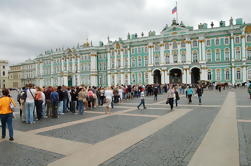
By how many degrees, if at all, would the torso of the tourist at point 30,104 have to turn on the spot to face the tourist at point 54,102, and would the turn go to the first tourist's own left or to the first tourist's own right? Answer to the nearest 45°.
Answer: approximately 45° to the first tourist's own right

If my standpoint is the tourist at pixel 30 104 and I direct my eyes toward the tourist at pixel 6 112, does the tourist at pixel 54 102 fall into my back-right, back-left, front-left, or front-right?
back-left

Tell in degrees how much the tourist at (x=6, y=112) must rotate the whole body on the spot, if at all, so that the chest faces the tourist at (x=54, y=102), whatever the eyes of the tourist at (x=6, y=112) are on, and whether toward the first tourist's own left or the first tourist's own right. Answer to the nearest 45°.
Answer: approximately 45° to the first tourist's own right

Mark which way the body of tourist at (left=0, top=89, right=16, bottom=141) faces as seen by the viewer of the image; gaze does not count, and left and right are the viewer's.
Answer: facing away from the viewer

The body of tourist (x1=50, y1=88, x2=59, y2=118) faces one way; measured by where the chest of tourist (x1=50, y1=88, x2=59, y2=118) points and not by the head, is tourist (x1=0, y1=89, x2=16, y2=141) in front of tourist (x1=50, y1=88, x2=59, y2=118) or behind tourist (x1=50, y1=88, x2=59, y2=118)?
behind

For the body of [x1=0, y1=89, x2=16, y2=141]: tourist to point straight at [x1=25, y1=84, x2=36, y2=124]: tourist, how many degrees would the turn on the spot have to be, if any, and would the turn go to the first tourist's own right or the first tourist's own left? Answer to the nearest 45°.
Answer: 0° — they already face them

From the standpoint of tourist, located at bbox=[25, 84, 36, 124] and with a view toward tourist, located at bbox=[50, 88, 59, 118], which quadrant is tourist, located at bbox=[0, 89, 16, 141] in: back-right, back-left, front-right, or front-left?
back-right

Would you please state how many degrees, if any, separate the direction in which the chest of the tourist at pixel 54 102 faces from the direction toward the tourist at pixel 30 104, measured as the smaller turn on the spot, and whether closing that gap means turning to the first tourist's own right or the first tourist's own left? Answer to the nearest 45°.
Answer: approximately 135° to the first tourist's own left

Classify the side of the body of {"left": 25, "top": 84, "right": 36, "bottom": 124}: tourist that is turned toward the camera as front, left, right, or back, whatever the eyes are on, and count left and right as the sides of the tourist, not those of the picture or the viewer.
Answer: back

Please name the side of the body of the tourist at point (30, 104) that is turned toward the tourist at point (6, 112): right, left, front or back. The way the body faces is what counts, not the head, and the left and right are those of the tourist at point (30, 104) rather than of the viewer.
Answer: back
